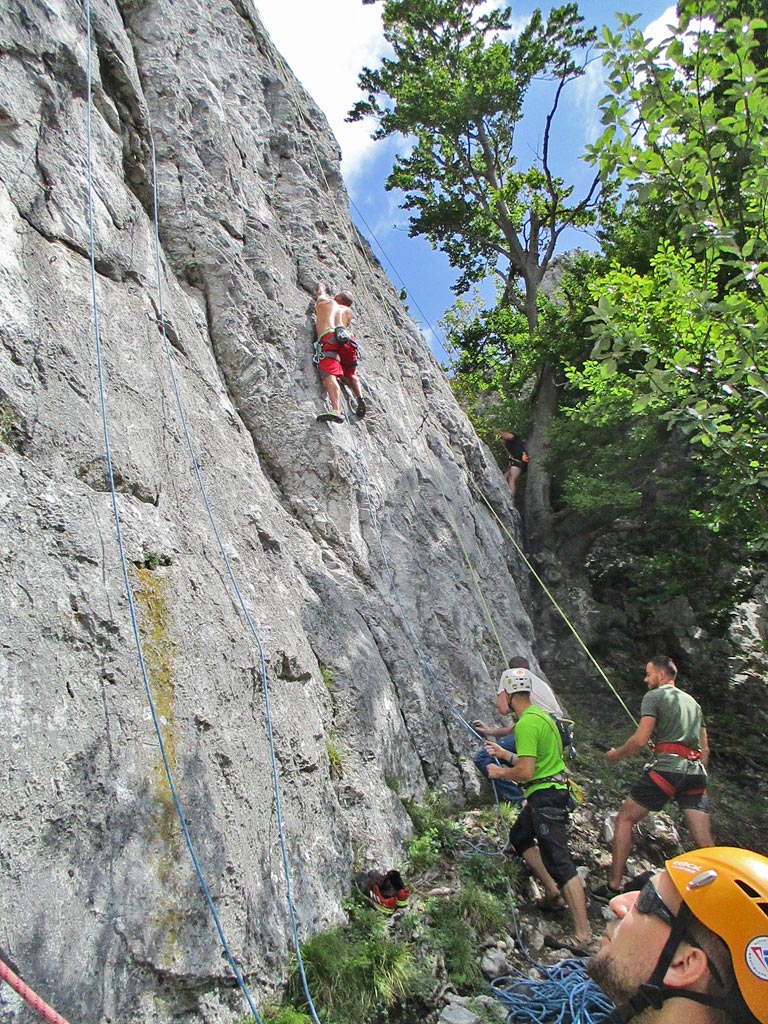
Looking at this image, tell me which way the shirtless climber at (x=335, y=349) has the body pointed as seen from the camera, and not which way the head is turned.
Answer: away from the camera

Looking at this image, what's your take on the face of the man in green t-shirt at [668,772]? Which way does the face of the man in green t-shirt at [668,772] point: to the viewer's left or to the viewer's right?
to the viewer's left
